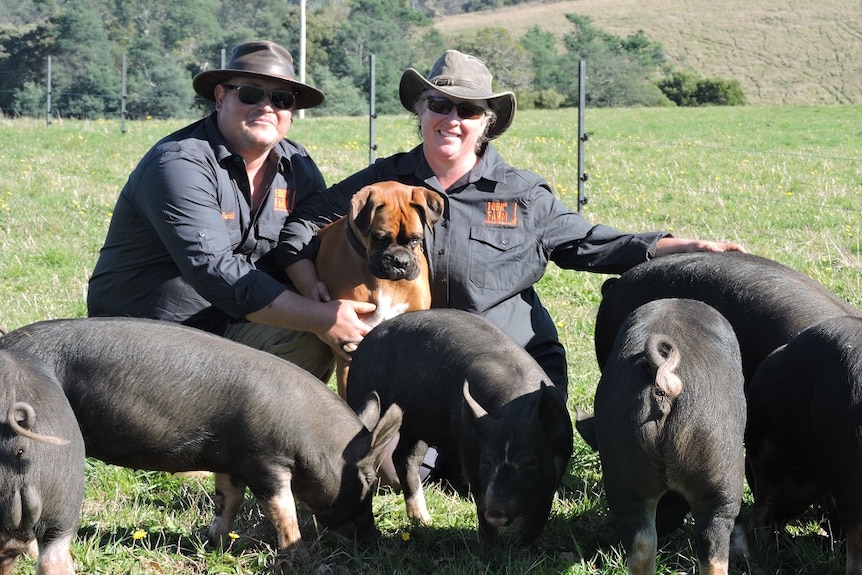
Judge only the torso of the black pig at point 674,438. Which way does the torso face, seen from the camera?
away from the camera

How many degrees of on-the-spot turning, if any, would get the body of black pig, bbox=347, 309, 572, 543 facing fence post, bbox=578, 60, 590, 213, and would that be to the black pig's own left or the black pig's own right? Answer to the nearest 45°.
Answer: approximately 135° to the black pig's own left

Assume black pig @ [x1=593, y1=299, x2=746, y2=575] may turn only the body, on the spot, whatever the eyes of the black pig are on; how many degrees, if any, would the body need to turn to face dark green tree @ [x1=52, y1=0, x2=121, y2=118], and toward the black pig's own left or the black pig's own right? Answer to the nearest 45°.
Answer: approximately 45° to the black pig's own left

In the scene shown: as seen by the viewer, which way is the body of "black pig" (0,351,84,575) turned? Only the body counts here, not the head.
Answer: away from the camera

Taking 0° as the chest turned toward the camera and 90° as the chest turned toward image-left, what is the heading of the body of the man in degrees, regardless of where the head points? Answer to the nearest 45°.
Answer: approximately 315°

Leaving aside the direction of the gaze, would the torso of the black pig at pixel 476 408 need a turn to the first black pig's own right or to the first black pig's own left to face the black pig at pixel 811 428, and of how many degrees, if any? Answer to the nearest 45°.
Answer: approximately 45° to the first black pig's own left
